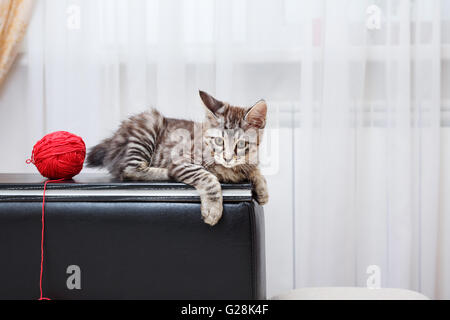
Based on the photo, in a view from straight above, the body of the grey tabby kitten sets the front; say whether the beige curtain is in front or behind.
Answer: behind

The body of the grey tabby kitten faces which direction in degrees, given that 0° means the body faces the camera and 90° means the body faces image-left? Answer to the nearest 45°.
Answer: approximately 315°

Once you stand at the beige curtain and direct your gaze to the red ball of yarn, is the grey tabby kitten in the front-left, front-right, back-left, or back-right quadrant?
front-left
